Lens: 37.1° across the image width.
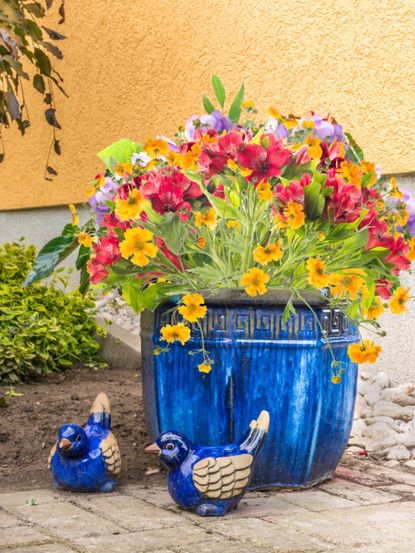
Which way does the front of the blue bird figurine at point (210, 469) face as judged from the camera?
facing to the left of the viewer

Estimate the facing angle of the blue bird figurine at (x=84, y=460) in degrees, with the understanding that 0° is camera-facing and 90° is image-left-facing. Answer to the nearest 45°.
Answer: approximately 45°

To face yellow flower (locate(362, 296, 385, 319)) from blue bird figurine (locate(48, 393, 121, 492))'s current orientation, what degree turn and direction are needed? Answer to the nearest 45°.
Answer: approximately 135° to its left

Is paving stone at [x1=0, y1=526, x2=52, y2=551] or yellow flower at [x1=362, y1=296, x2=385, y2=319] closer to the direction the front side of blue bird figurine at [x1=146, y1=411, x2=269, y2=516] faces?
the paving stone
